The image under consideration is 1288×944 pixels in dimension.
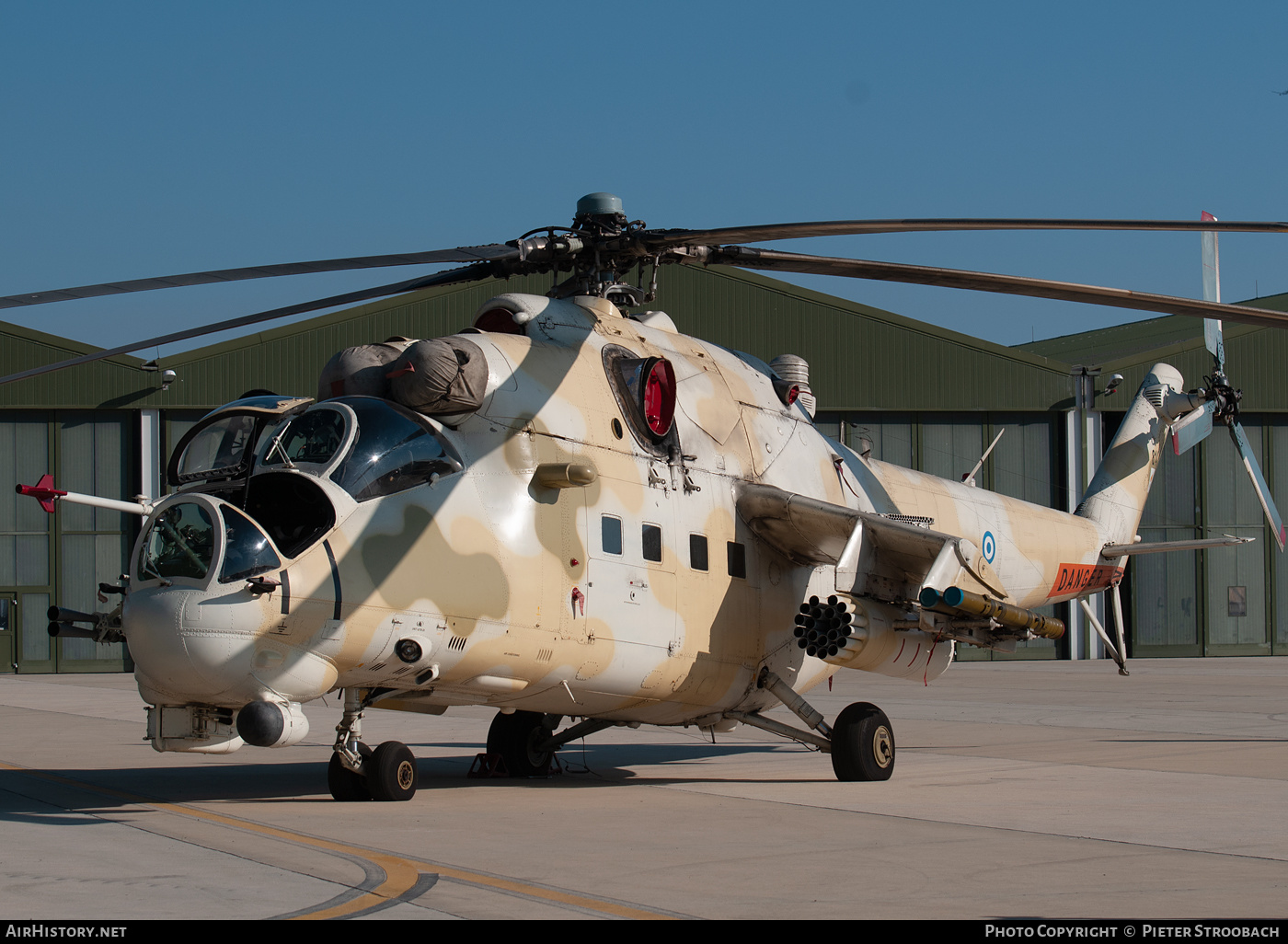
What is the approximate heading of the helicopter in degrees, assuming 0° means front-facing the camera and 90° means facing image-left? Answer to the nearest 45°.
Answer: approximately 45°
